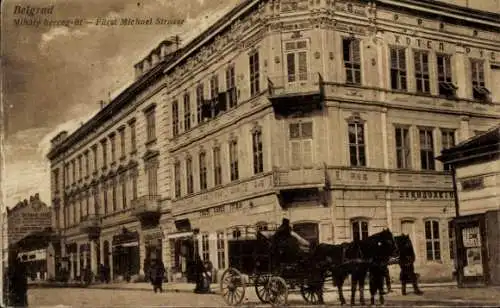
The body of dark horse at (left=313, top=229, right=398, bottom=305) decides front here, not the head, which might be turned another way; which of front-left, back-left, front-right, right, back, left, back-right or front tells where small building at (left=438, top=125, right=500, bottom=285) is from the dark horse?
front-left

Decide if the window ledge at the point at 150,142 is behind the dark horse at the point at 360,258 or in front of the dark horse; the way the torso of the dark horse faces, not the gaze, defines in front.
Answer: behind

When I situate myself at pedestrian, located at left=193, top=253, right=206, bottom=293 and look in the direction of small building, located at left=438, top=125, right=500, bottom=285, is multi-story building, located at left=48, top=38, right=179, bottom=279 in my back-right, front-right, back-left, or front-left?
back-left

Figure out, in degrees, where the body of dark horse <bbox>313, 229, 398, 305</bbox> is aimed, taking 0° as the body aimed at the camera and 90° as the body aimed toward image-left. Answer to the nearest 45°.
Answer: approximately 270°

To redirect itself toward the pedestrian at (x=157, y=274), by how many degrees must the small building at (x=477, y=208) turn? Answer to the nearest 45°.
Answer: approximately 45° to its right

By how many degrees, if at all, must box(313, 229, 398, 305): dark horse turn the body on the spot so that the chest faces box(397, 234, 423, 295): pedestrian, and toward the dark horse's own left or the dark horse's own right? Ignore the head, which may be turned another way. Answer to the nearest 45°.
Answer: approximately 45° to the dark horse's own left

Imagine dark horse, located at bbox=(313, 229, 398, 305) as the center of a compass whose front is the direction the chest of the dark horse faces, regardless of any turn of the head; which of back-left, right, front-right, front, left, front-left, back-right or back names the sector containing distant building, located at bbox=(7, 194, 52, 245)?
back

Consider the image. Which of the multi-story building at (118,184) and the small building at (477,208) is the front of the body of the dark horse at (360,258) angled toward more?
the small building

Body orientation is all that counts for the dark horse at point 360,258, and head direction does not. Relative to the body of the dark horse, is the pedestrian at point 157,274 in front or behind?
behind

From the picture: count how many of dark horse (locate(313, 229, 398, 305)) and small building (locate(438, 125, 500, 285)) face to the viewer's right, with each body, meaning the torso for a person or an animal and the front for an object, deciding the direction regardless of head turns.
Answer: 1
